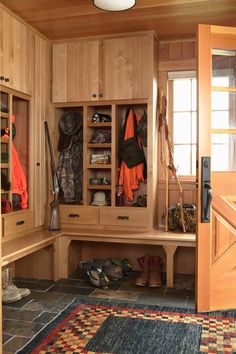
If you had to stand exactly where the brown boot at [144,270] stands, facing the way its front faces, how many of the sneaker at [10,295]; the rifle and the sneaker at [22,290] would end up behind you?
0

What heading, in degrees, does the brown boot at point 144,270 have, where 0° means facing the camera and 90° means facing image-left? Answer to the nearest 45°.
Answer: approximately 45°

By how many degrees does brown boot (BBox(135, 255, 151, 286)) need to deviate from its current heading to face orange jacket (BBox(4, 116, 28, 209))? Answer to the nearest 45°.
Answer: approximately 45° to its right

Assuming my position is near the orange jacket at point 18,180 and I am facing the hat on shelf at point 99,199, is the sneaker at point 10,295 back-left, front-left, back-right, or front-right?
back-right
